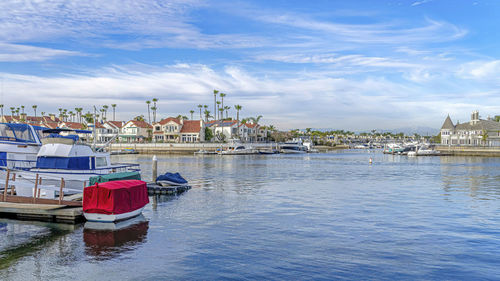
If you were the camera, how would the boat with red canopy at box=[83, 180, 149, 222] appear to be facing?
facing away from the viewer and to the right of the viewer

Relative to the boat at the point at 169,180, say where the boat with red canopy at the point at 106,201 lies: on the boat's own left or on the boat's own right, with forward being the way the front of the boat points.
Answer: on the boat's own right

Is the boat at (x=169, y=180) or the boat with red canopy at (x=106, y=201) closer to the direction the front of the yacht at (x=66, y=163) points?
the boat

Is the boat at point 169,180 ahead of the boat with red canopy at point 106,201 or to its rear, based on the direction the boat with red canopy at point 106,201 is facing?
ahead

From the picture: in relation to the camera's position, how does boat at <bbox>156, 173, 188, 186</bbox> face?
facing to the right of the viewer

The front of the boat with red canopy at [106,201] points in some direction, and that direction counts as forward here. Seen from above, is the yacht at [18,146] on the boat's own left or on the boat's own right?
on the boat's own left

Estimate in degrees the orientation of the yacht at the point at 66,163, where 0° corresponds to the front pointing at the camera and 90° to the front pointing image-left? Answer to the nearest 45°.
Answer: approximately 270°

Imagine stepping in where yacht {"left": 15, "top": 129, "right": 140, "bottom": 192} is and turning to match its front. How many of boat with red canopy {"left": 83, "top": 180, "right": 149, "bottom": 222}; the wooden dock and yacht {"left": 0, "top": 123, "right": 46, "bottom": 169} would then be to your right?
2

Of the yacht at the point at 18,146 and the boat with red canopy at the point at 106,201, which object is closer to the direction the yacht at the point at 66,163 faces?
the boat with red canopy

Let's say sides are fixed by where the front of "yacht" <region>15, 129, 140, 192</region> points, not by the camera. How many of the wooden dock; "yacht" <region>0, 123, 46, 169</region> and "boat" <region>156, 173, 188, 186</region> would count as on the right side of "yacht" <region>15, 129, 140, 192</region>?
1
